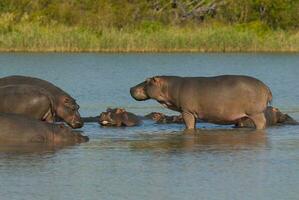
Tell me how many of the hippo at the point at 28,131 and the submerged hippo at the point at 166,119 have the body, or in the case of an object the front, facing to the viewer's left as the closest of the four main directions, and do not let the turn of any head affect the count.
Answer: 1

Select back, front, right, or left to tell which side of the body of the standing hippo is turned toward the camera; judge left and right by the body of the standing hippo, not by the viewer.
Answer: left

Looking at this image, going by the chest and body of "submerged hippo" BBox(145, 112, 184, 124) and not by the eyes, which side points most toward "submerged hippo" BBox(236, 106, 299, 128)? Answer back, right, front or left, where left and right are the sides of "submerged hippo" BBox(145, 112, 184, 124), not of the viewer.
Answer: back

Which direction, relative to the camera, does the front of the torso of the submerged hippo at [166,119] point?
to the viewer's left

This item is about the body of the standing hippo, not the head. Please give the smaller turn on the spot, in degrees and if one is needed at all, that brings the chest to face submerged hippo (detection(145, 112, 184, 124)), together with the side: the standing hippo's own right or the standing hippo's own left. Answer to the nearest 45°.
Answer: approximately 45° to the standing hippo's own right

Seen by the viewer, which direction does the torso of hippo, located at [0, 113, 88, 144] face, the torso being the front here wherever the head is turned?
to the viewer's right

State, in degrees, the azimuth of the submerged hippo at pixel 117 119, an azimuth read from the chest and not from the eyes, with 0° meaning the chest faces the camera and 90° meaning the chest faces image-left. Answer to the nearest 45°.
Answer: approximately 45°
